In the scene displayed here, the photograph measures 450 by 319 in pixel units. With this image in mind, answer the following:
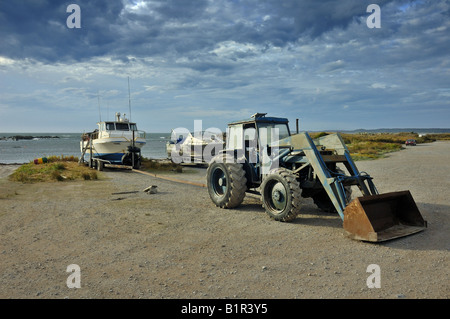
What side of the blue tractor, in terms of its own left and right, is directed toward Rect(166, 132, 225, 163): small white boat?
back

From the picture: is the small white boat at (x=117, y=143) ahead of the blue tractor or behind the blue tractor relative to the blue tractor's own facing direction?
behind

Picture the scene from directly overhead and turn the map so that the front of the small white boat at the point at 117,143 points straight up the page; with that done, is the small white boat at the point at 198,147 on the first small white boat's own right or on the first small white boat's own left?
on the first small white boat's own left
